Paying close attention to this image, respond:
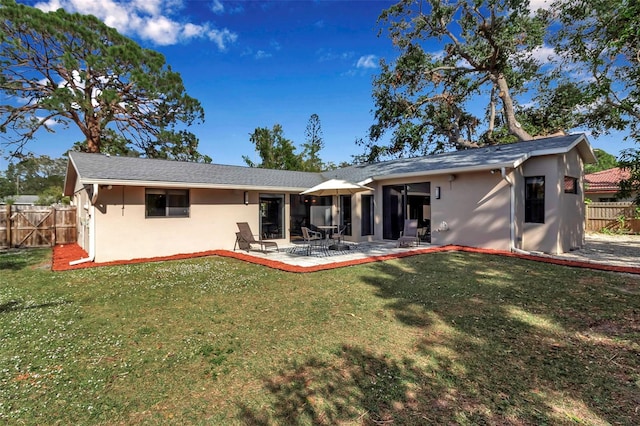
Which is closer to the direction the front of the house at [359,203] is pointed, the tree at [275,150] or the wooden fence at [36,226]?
the tree

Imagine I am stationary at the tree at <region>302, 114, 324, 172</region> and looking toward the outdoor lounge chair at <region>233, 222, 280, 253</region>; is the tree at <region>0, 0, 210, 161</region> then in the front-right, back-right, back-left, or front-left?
front-right

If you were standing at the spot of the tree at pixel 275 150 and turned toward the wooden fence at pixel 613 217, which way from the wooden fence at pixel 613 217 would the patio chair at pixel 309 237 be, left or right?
right

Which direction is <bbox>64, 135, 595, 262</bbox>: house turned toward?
away from the camera

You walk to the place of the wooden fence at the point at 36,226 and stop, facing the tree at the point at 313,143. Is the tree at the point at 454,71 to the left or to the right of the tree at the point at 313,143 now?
right

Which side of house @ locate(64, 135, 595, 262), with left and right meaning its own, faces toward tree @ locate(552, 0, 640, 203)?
right
